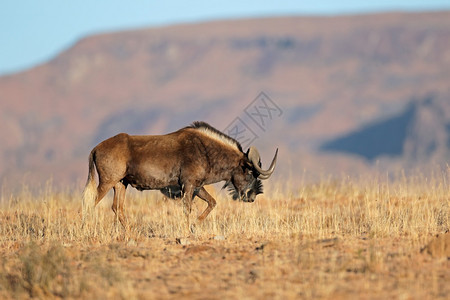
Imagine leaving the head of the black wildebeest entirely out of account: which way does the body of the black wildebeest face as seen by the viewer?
to the viewer's right
